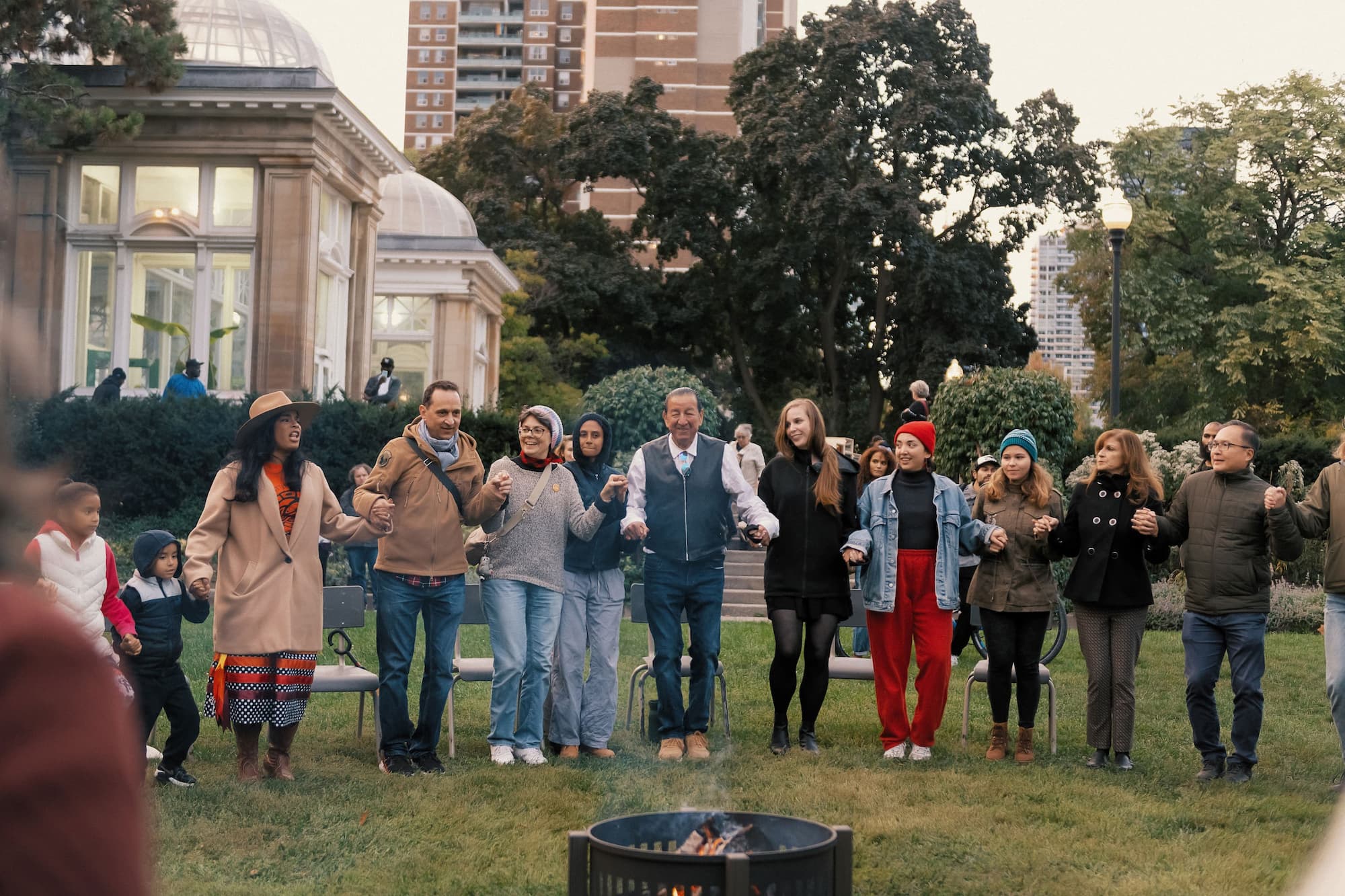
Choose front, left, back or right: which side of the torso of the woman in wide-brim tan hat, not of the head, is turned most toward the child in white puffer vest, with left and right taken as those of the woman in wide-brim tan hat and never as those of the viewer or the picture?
right

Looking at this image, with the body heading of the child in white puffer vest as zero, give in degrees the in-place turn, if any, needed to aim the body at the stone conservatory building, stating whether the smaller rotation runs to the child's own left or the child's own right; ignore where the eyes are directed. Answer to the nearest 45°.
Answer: approximately 135° to the child's own left

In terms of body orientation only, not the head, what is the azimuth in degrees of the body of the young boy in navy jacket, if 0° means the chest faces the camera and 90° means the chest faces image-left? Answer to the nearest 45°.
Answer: approximately 315°

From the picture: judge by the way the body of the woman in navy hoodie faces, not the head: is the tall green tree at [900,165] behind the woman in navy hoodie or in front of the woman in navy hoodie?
behind

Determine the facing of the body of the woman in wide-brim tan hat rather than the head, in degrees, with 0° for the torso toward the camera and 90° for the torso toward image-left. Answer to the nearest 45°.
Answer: approximately 315°

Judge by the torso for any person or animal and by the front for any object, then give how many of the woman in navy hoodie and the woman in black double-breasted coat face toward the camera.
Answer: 2

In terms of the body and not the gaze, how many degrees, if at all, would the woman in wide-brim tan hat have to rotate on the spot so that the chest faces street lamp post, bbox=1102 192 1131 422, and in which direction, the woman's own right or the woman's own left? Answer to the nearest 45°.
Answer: approximately 90° to the woman's own left
